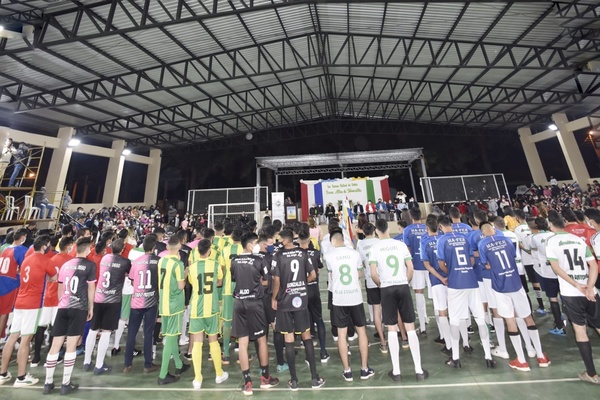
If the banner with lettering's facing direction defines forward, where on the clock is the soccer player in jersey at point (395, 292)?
The soccer player in jersey is roughly at 12 o'clock from the banner with lettering.

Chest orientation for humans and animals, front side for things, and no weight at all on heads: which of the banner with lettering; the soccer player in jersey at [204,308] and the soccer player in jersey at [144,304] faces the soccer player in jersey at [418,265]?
the banner with lettering

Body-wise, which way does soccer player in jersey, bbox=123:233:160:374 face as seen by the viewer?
away from the camera

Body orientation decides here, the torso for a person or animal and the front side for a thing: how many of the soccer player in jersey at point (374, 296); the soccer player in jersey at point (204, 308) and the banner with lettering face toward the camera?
1

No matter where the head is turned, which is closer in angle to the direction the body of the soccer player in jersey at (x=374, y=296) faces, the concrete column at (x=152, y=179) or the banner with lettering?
the banner with lettering

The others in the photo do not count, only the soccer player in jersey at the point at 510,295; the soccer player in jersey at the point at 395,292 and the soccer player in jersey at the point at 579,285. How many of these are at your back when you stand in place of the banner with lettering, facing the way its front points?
0

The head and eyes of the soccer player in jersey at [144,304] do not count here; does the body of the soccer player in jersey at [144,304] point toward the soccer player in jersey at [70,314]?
no

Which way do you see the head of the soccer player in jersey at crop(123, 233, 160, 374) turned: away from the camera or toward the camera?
away from the camera

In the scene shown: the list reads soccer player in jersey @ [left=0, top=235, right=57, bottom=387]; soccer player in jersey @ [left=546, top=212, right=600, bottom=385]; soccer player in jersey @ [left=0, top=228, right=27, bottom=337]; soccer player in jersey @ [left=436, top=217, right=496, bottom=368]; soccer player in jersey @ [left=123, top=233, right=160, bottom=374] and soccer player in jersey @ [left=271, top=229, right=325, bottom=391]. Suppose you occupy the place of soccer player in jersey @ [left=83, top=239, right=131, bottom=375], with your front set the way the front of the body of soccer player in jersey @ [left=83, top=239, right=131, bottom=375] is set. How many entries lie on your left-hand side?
2

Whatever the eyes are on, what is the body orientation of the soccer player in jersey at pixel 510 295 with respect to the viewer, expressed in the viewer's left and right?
facing away from the viewer

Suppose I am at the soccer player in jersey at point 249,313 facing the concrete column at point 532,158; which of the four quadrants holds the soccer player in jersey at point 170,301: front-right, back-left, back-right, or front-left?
back-left

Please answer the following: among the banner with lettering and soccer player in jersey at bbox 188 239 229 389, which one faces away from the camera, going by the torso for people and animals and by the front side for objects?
the soccer player in jersey

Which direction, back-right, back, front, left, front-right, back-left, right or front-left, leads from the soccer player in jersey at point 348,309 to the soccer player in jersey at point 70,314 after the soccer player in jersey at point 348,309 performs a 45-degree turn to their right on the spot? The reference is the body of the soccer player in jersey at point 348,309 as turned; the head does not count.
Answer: back-left

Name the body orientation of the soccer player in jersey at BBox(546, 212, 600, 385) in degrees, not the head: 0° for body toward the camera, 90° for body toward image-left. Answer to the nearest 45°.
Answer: approximately 135°

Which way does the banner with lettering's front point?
toward the camera

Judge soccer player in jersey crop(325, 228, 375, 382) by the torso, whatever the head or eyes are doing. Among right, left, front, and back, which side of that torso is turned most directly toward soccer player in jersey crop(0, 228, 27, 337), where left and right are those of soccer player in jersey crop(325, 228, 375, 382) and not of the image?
left

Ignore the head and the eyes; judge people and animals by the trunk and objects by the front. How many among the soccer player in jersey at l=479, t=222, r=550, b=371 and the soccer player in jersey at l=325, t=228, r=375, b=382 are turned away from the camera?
2

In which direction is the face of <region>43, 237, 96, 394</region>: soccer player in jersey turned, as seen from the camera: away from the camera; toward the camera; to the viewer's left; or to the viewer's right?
away from the camera

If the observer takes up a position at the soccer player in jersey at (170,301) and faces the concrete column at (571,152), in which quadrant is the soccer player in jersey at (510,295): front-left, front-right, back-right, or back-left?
front-right

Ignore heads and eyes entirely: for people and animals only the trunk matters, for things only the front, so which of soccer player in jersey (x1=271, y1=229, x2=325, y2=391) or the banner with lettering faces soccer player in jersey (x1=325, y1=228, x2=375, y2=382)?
the banner with lettering
